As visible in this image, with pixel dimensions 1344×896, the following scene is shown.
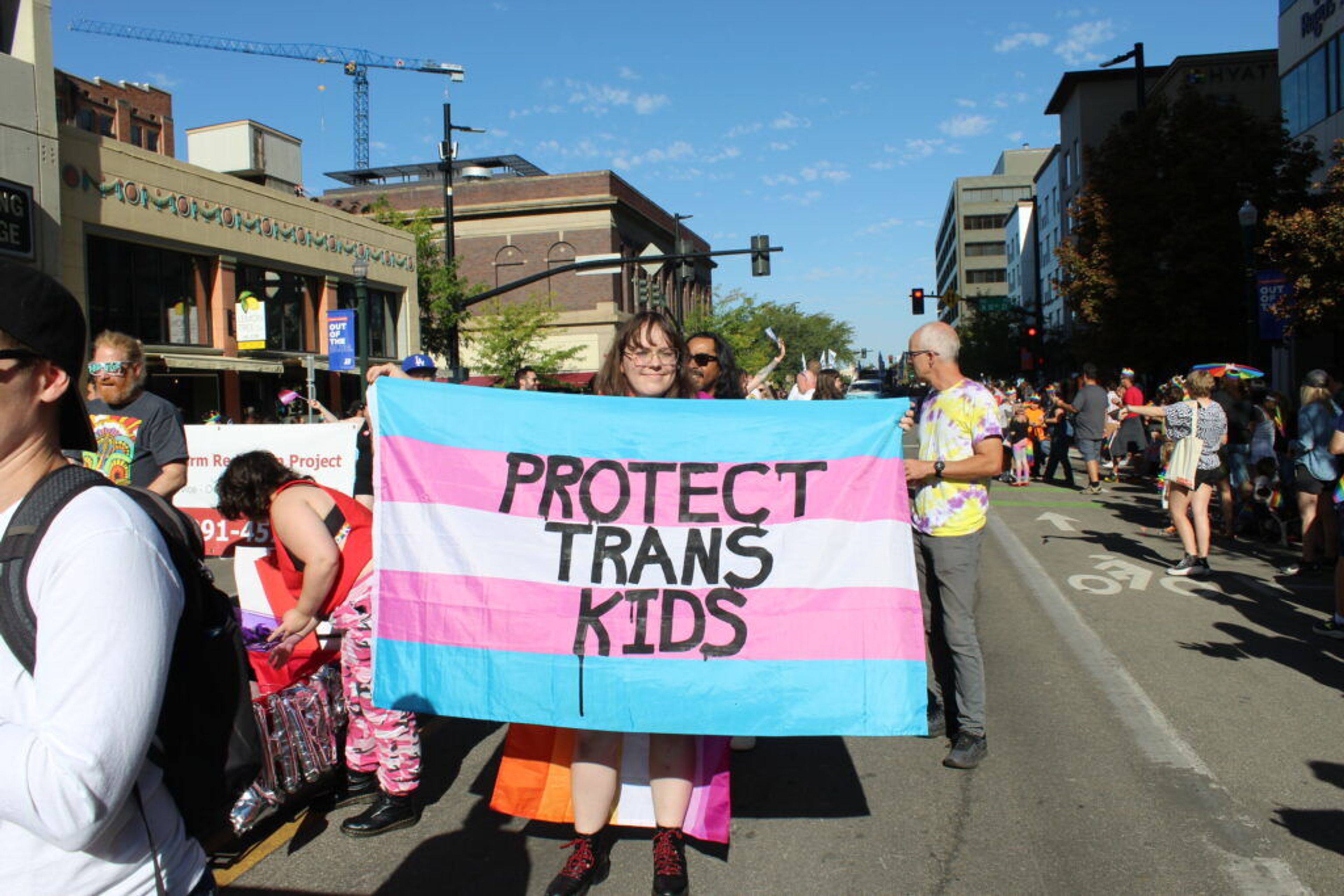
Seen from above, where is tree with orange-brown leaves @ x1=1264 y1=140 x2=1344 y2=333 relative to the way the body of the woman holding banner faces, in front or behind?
behind

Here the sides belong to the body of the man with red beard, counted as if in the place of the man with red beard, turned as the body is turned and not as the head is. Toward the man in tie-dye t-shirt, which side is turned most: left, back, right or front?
left

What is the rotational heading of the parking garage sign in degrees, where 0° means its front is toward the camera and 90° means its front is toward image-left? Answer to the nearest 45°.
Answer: approximately 315°

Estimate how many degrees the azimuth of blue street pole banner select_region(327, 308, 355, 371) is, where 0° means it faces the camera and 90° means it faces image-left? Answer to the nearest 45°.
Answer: approximately 0°

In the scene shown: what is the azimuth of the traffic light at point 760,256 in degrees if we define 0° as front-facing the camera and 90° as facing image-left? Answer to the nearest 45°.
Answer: approximately 180°

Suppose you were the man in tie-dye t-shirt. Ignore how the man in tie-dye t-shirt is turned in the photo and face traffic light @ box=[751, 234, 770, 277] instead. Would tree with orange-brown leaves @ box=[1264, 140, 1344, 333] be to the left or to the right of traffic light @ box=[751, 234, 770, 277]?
right
